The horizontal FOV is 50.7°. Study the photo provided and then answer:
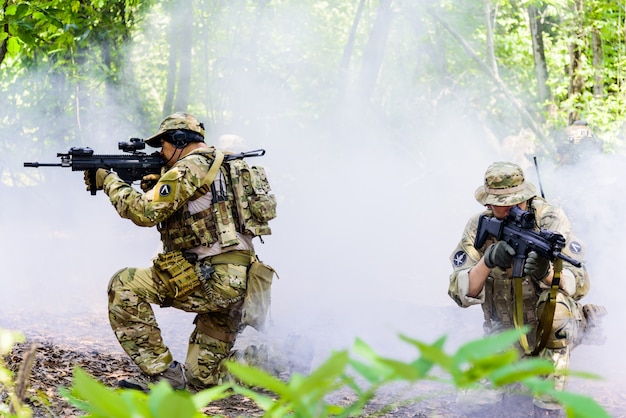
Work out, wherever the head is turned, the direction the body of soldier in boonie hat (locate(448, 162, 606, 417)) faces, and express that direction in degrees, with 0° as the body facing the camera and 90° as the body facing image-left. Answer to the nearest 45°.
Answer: approximately 0°

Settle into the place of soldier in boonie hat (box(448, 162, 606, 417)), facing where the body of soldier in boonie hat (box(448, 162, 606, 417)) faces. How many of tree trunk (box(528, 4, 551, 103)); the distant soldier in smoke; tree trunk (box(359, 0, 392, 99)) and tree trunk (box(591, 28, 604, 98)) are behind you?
4

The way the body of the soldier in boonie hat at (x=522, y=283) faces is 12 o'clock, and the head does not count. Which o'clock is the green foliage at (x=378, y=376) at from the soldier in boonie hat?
The green foliage is roughly at 12 o'clock from the soldier in boonie hat.

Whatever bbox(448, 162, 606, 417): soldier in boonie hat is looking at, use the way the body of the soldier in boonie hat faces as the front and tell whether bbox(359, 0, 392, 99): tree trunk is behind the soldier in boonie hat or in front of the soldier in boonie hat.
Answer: behind

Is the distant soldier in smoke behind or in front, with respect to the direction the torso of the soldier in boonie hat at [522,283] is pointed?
behind

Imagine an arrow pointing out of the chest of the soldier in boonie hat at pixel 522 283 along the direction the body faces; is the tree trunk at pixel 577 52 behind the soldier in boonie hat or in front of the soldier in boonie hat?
behind

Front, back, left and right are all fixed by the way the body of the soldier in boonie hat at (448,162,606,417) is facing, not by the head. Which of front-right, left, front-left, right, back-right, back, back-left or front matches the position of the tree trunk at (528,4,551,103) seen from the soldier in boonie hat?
back

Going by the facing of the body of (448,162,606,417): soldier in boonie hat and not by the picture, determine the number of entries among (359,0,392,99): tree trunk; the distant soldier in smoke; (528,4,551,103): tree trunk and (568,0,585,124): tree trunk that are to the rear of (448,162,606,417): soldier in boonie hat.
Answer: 4

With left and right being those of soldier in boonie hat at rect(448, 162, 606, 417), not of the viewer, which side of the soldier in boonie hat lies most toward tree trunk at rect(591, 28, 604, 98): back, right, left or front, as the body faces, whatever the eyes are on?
back
